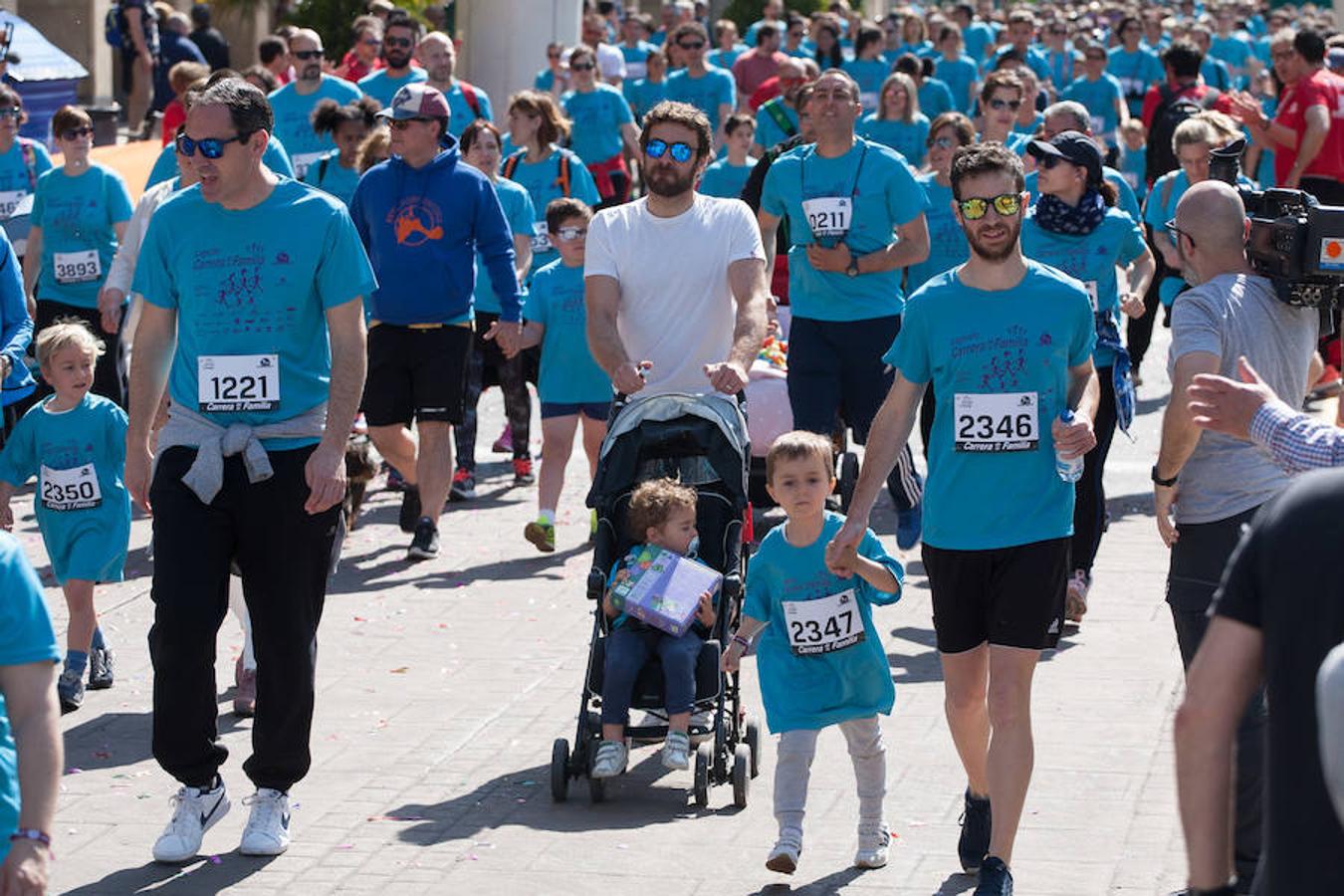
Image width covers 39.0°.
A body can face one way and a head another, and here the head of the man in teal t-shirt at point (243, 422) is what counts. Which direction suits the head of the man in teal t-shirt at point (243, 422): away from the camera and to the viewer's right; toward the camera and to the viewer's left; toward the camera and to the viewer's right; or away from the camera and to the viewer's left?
toward the camera and to the viewer's left

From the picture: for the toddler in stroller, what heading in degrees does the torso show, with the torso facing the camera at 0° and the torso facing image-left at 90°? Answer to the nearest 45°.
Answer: approximately 0°

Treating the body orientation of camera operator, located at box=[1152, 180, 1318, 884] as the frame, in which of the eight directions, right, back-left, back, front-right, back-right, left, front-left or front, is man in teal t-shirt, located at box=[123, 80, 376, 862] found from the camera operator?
front-left

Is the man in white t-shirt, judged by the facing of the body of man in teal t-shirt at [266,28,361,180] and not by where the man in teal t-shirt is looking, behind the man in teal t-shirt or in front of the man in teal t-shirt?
in front

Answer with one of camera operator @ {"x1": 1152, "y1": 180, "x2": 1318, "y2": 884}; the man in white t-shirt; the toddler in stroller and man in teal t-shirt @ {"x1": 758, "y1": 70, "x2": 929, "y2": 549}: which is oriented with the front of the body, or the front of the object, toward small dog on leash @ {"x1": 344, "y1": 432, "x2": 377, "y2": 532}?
the camera operator

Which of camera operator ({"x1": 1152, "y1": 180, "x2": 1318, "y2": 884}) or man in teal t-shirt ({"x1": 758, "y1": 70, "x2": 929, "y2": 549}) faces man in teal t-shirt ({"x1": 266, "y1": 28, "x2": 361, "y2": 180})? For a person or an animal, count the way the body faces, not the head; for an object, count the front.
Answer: the camera operator

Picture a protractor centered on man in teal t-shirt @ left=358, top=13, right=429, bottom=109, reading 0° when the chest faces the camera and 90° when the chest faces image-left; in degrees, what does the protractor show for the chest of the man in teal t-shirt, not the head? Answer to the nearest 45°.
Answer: approximately 0°

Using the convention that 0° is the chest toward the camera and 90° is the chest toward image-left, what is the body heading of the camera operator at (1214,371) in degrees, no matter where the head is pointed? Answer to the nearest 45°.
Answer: approximately 135°

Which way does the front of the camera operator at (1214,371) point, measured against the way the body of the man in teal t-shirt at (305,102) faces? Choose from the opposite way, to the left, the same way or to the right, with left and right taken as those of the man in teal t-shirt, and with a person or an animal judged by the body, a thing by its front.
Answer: the opposite way

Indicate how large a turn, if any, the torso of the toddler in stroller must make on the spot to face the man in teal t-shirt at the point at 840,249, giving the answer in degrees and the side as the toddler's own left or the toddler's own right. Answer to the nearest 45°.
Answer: approximately 180°

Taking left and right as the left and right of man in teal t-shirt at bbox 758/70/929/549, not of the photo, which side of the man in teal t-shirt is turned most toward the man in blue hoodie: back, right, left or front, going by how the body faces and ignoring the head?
right

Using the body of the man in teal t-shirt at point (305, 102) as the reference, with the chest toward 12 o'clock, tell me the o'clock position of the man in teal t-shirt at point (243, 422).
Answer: the man in teal t-shirt at point (243, 422) is roughly at 12 o'clock from the man in teal t-shirt at point (305, 102).

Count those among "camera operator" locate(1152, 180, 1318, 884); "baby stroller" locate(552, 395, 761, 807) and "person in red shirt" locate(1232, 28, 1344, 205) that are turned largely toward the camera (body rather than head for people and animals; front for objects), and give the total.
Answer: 1
